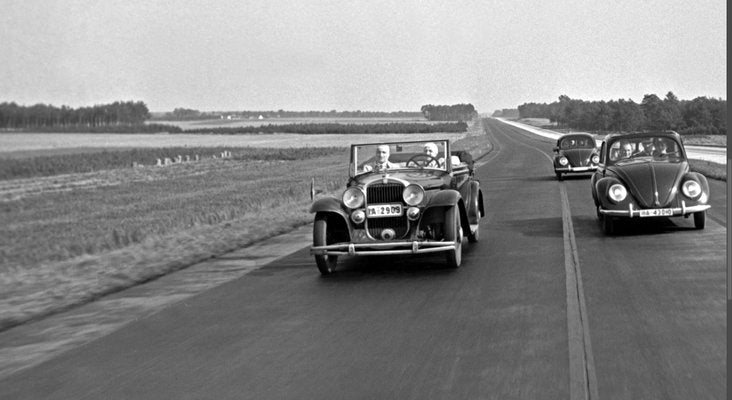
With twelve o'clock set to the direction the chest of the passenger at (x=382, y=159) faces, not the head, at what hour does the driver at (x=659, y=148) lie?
the driver at (x=659, y=148) is roughly at 8 o'clock from the passenger at (x=382, y=159).

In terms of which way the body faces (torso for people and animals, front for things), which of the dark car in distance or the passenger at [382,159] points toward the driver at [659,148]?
the dark car in distance

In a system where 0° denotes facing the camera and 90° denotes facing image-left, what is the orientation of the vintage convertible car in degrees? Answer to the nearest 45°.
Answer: approximately 0°

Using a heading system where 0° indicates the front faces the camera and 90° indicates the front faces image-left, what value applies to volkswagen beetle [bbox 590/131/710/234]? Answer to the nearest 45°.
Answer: approximately 0°

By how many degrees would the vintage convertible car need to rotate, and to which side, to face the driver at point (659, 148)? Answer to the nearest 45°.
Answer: approximately 135° to its left
